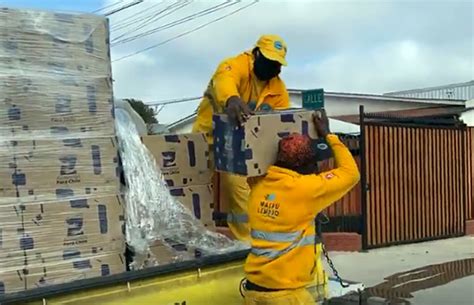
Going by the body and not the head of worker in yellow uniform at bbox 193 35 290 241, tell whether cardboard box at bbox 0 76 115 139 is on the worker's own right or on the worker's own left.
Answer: on the worker's own right

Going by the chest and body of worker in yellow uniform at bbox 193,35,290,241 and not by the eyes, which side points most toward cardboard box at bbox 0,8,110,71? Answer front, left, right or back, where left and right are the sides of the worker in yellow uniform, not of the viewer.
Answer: right

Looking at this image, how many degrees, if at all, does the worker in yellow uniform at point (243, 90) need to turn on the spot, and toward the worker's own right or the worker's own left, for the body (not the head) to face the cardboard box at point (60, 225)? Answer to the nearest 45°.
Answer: approximately 90° to the worker's own right

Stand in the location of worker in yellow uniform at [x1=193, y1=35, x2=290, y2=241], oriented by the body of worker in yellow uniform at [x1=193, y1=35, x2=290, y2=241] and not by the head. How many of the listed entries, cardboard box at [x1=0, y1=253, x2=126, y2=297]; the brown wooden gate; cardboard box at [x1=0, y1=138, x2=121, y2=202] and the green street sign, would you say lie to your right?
2

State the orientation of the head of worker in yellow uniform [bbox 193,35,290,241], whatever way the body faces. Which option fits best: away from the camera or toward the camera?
toward the camera

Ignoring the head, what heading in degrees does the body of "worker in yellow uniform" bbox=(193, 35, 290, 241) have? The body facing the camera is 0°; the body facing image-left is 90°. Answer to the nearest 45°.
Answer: approximately 315°

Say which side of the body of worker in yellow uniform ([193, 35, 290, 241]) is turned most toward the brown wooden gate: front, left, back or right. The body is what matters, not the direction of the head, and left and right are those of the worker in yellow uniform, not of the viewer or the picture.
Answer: left
